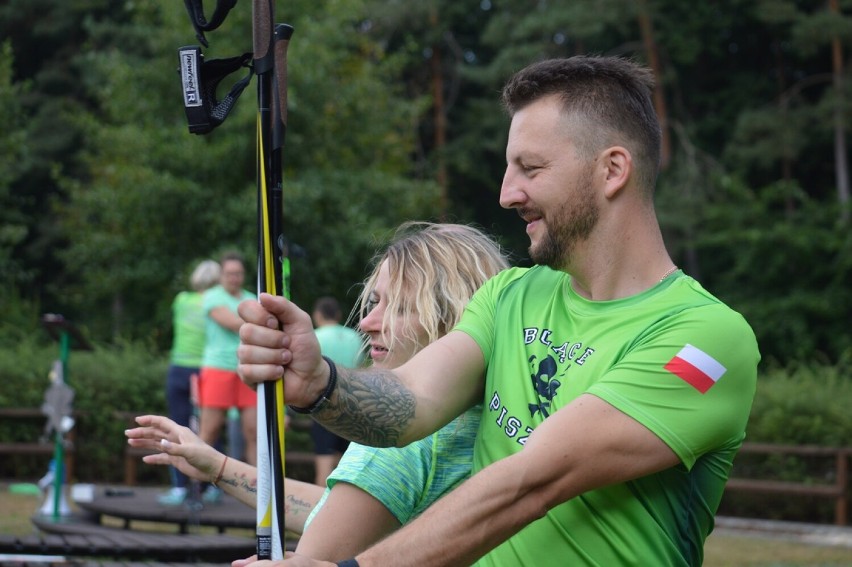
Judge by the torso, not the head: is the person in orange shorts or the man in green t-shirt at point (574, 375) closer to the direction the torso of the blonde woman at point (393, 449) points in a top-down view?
the person in orange shorts

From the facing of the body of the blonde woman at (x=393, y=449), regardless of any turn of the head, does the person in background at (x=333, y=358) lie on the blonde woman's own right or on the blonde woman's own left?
on the blonde woman's own right

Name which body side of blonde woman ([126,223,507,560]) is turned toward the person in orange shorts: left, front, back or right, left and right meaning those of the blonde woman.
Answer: right

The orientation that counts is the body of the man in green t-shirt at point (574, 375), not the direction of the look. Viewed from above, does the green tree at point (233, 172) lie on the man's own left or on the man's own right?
on the man's own right

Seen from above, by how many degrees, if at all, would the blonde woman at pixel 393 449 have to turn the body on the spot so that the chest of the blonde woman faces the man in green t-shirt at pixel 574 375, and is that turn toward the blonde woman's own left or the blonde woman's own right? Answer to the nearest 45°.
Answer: approximately 135° to the blonde woman's own left

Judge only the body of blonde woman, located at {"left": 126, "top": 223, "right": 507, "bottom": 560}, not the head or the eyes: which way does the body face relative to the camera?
to the viewer's left

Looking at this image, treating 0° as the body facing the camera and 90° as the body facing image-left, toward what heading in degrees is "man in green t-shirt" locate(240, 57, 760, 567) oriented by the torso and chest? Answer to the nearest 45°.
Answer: approximately 45°

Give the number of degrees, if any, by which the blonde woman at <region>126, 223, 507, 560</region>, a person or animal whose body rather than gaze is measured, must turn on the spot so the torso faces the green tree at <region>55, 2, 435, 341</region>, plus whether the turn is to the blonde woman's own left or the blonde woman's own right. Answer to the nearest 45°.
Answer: approximately 90° to the blonde woman's own right
